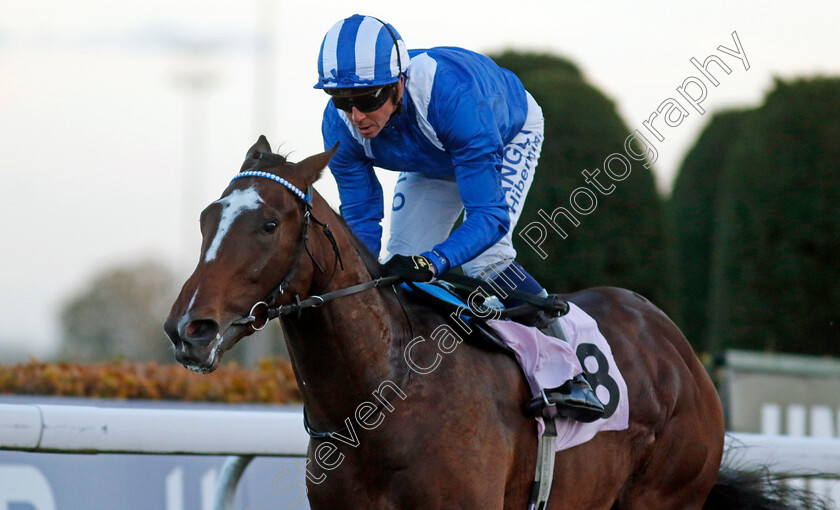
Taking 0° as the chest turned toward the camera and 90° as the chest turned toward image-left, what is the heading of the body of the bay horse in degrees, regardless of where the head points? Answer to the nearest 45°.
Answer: approximately 45°

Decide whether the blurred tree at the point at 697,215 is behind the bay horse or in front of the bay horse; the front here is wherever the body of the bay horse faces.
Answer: behind

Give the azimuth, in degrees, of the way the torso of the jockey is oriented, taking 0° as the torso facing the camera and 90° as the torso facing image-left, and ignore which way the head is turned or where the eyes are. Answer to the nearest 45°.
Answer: approximately 45°

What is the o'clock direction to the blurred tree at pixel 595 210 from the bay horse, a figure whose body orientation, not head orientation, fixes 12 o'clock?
The blurred tree is roughly at 5 o'clock from the bay horse.

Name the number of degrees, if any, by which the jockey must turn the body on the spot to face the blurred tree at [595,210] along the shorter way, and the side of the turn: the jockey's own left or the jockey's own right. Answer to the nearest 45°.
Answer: approximately 135° to the jockey's own right

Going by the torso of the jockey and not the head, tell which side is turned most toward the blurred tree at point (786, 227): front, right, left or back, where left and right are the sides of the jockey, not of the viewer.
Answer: back

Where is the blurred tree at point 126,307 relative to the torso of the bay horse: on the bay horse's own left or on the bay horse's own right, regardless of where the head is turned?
on the bay horse's own right

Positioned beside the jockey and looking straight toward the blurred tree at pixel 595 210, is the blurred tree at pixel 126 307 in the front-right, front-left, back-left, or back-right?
front-left
